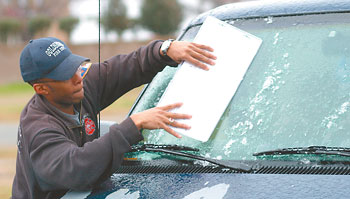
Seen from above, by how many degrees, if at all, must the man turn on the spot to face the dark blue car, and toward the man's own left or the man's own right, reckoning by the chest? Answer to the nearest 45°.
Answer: approximately 45° to the man's own left

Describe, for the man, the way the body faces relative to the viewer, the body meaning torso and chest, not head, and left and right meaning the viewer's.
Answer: facing the viewer and to the right of the viewer

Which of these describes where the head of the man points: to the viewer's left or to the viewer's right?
to the viewer's right

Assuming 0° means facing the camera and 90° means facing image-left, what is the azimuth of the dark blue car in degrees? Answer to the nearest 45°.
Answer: approximately 0°

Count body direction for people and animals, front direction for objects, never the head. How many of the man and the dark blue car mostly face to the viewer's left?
0
